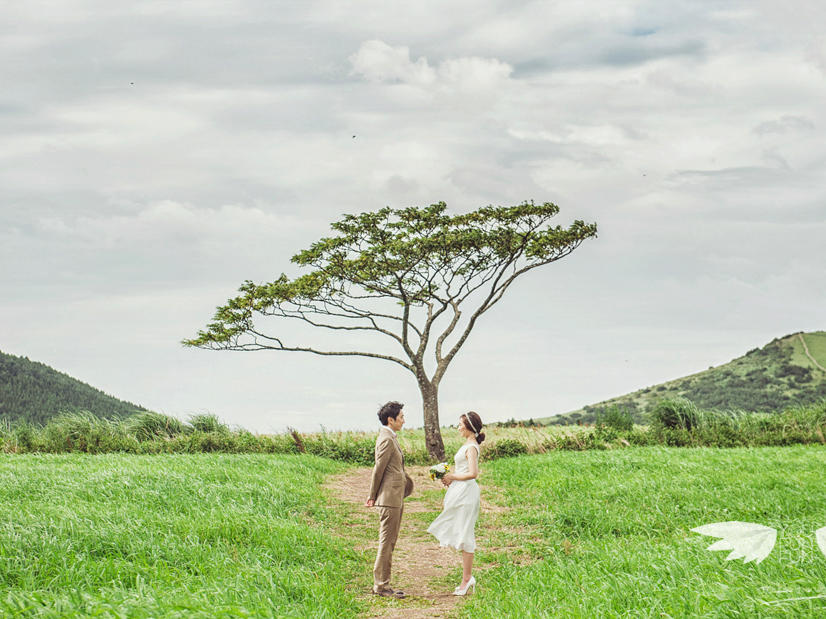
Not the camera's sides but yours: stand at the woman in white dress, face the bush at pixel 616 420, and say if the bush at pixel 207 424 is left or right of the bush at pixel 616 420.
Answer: left

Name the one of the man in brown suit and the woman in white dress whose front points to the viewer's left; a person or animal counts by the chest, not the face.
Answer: the woman in white dress

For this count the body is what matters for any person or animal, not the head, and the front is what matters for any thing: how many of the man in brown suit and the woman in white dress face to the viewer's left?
1

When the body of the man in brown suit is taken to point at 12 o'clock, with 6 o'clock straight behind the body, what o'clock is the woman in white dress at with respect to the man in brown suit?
The woman in white dress is roughly at 12 o'clock from the man in brown suit.

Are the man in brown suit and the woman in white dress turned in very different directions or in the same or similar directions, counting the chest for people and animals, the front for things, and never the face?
very different directions

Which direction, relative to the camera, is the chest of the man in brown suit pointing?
to the viewer's right

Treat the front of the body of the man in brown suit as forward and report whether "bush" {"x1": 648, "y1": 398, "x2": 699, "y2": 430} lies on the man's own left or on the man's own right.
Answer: on the man's own left

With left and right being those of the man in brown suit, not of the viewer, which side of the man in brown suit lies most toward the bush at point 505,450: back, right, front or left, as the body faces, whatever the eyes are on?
left

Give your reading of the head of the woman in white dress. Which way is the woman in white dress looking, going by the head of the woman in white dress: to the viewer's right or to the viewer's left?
to the viewer's left

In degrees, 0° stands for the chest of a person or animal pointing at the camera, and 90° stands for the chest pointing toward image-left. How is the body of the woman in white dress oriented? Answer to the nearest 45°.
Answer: approximately 90°

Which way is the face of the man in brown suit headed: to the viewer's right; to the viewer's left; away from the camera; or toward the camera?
to the viewer's right

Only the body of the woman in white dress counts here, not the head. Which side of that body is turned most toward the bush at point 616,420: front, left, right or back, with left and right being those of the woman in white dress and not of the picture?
right

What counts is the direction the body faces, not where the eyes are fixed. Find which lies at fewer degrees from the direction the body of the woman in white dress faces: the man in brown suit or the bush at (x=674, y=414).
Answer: the man in brown suit

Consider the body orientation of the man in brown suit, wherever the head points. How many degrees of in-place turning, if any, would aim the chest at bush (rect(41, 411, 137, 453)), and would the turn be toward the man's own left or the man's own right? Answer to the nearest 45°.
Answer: approximately 135° to the man's own left

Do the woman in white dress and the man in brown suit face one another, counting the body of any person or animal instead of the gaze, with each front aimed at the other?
yes
